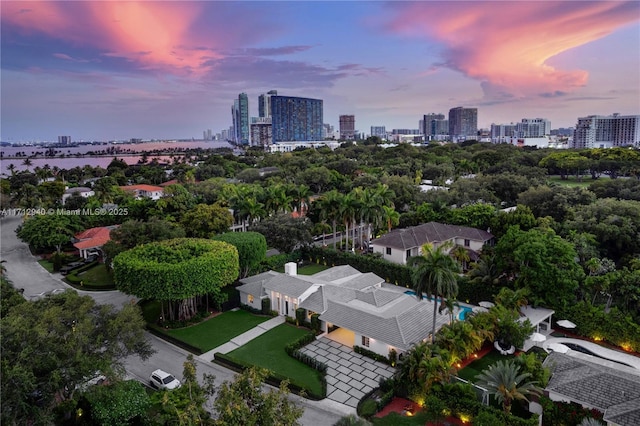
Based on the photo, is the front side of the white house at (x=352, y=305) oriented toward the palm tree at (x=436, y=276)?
no

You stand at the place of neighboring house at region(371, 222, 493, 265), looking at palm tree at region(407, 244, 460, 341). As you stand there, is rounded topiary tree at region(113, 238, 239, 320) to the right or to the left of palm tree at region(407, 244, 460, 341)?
right

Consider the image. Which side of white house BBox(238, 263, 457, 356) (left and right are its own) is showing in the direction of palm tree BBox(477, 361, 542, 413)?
left

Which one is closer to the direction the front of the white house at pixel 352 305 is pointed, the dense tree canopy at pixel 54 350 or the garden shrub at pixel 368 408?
the dense tree canopy

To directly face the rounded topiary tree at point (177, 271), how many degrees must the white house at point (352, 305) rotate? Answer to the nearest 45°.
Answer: approximately 45° to its right

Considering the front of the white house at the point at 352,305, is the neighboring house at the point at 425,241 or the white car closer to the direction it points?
the white car

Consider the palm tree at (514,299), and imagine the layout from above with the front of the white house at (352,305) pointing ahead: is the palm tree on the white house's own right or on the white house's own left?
on the white house's own left

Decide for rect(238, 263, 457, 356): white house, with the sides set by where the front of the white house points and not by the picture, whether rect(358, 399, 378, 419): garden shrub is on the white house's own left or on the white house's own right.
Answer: on the white house's own left

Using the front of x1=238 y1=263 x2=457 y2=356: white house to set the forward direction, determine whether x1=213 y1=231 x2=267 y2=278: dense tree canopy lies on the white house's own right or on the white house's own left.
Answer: on the white house's own right

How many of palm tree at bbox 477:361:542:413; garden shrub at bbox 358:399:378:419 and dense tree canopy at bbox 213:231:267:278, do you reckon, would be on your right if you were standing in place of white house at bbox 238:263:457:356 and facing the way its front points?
1

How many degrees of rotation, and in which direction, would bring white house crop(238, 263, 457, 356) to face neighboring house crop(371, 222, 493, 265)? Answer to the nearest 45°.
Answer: approximately 180°

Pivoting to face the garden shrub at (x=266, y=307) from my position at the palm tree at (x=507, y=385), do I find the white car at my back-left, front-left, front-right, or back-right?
front-left

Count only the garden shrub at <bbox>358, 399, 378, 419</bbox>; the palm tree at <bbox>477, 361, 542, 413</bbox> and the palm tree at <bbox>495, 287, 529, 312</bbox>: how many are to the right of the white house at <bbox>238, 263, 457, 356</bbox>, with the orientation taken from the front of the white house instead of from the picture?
0

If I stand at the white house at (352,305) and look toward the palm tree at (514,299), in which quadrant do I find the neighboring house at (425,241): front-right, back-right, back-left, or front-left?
front-left

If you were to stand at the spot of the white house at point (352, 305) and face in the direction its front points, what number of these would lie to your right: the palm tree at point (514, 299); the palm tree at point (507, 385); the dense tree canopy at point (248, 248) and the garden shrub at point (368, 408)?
1

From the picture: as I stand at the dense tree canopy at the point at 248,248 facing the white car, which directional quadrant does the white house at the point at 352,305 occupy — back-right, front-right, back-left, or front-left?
front-left

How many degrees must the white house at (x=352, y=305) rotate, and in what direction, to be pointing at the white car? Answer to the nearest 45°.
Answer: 0° — it already faces it

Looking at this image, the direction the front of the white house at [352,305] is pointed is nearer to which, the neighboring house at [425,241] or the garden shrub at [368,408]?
the garden shrub

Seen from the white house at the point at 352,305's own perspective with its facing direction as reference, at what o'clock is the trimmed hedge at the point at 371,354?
The trimmed hedge is roughly at 10 o'clock from the white house.

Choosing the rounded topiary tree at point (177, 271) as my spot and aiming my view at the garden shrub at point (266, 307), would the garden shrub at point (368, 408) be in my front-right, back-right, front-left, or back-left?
front-right
